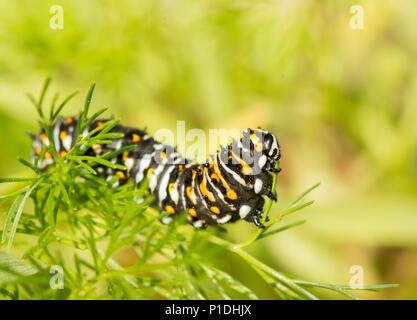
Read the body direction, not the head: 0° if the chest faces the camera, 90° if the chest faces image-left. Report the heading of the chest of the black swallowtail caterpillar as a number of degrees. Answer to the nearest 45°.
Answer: approximately 270°
